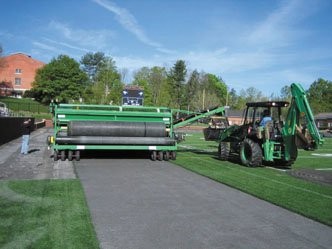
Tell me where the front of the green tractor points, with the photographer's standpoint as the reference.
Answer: facing away from the viewer and to the left of the viewer

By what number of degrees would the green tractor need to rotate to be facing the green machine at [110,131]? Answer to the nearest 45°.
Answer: approximately 45° to its left

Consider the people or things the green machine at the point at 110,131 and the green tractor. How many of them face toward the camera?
0
